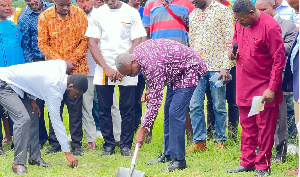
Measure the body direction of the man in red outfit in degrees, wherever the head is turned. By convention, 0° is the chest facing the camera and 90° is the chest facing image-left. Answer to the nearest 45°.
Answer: approximately 45°
